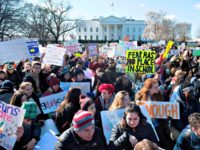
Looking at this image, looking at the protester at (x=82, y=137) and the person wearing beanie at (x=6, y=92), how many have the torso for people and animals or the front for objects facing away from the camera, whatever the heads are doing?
1

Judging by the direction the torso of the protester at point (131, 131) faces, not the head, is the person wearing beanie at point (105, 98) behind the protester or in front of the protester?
behind

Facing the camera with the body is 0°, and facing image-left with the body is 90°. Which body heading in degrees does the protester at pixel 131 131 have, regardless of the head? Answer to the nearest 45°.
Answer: approximately 0°
